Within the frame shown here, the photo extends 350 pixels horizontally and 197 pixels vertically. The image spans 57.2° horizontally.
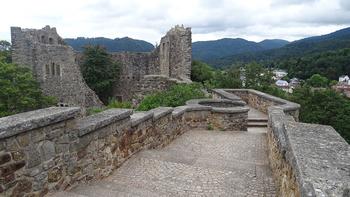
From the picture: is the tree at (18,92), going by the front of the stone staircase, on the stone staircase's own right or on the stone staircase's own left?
on the stone staircase's own right

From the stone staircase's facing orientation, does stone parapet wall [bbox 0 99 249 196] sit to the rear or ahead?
ahead

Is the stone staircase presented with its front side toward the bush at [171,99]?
no

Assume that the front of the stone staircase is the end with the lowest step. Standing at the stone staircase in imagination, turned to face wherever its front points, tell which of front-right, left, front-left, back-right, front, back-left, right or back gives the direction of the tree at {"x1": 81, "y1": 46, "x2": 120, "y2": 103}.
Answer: back-right

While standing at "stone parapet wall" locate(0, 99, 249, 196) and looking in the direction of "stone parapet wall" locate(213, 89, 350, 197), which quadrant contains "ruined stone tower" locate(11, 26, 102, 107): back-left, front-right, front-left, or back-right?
back-left

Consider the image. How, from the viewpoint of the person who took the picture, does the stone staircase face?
facing the viewer

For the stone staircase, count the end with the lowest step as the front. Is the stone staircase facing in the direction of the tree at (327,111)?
no

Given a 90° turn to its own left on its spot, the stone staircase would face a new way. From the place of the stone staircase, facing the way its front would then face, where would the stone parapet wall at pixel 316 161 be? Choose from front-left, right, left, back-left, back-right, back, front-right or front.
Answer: right

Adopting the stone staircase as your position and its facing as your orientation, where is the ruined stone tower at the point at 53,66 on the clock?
The ruined stone tower is roughly at 4 o'clock from the stone staircase.

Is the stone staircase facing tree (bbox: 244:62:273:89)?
no

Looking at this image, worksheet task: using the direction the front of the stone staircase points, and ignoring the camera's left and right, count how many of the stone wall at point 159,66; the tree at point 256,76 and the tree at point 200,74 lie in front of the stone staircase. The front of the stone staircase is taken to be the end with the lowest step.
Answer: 0

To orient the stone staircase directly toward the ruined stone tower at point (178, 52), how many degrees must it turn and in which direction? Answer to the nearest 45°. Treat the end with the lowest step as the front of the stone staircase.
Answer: approximately 135° to its right
